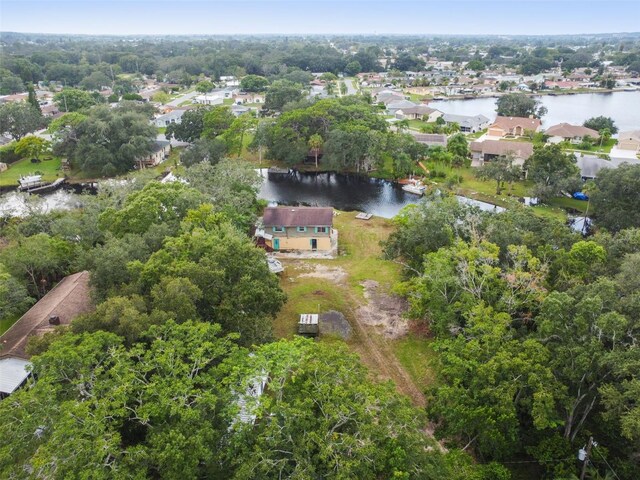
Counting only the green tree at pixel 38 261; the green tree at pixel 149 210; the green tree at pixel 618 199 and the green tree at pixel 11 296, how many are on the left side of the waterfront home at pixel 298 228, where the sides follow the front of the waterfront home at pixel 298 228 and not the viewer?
1

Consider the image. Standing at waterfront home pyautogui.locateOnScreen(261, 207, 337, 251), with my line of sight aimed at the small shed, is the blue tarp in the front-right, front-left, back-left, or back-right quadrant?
back-left

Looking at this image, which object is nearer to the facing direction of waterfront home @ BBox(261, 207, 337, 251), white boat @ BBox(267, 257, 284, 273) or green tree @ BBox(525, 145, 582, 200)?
the white boat

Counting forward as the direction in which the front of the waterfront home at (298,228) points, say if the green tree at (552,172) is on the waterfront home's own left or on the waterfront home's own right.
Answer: on the waterfront home's own left

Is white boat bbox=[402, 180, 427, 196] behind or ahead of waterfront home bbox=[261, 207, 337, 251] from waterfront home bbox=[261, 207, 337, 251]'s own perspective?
behind

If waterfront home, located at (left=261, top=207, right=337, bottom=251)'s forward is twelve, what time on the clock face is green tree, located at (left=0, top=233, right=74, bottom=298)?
The green tree is roughly at 2 o'clock from the waterfront home.

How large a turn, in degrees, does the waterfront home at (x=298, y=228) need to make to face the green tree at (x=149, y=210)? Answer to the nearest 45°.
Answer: approximately 45° to its right

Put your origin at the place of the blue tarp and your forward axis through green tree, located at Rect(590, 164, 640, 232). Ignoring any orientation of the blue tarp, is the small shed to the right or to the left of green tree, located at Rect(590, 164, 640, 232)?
right

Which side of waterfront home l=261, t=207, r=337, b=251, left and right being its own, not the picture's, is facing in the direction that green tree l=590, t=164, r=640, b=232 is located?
left

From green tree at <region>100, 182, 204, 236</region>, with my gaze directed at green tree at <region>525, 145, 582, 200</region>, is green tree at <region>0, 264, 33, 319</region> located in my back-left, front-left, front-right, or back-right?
back-right

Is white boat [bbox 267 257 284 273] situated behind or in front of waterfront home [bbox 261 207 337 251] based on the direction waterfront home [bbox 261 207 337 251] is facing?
in front

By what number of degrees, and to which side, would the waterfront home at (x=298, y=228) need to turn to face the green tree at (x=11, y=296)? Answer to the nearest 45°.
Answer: approximately 45° to its right

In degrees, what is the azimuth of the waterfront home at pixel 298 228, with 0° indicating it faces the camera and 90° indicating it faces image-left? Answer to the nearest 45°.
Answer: approximately 0°

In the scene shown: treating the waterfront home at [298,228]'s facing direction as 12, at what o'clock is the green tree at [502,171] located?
The green tree is roughly at 8 o'clock from the waterfront home.

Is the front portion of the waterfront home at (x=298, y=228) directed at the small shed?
yes
